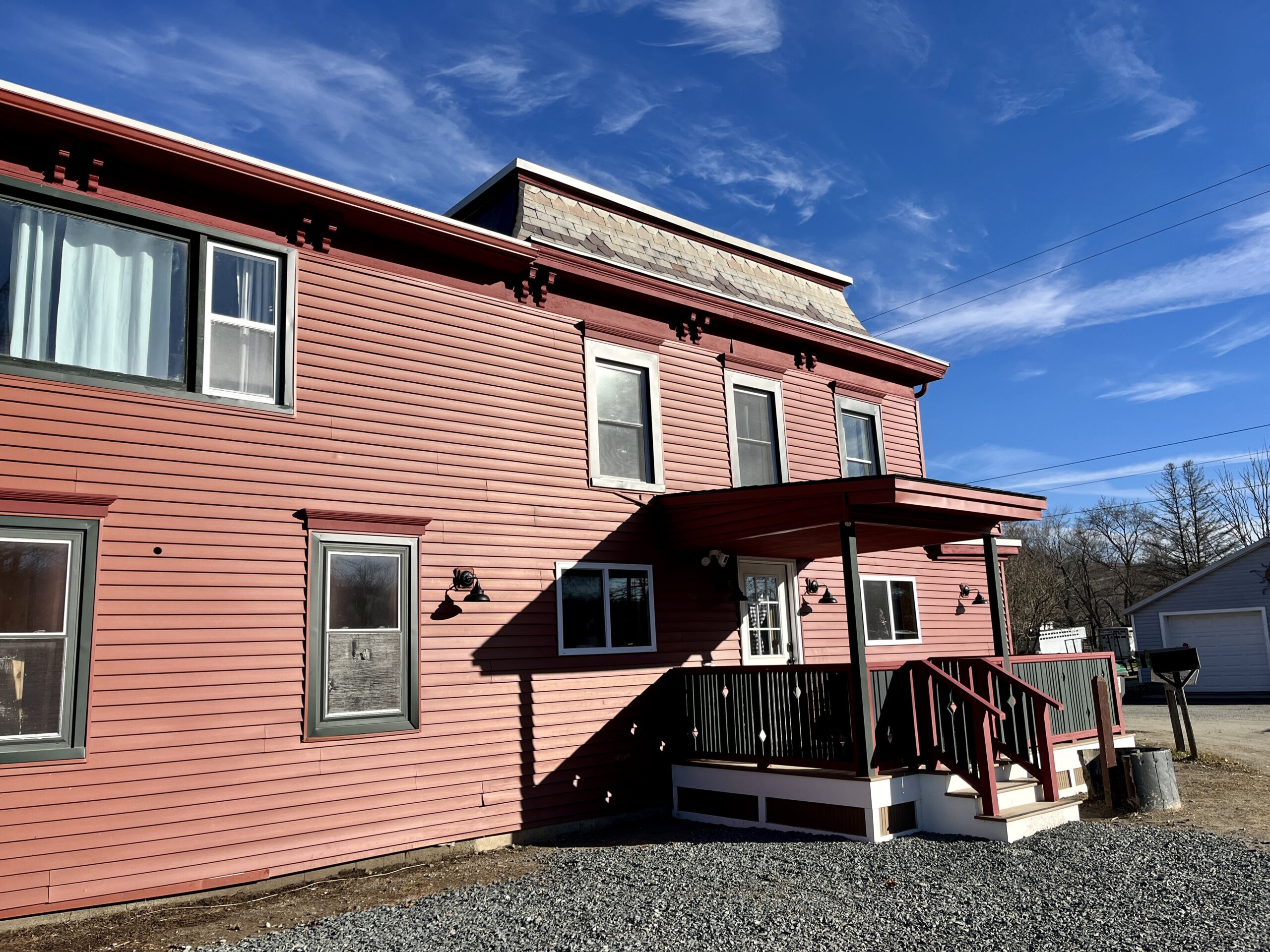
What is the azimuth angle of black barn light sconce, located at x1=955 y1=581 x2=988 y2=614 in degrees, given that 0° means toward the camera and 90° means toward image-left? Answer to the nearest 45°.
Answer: approximately 315°

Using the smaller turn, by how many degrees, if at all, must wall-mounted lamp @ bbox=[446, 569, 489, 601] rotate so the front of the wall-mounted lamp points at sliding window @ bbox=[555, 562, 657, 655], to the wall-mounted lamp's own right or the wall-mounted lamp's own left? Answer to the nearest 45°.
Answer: approximately 90° to the wall-mounted lamp's own left

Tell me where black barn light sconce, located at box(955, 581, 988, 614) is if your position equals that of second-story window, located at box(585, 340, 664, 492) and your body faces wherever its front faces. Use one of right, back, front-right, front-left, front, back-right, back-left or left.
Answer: left

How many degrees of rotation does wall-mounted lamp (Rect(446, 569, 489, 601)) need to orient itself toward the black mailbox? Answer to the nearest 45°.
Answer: approximately 45° to its left

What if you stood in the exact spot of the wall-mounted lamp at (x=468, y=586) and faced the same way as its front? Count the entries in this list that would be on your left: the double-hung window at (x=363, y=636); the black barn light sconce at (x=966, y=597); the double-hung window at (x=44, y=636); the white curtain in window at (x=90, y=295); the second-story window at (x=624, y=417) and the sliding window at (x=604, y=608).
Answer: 3

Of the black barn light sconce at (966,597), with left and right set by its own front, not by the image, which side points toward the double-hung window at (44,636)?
right

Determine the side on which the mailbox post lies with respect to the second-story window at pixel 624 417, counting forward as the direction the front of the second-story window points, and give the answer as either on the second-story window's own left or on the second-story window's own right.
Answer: on the second-story window's own left

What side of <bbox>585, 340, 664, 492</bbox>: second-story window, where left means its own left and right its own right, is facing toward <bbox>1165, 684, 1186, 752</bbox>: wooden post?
left

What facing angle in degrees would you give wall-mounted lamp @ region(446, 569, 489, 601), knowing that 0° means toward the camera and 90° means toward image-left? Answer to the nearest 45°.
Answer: approximately 315°

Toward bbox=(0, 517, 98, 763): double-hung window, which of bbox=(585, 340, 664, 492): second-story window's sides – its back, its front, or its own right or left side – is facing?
right
